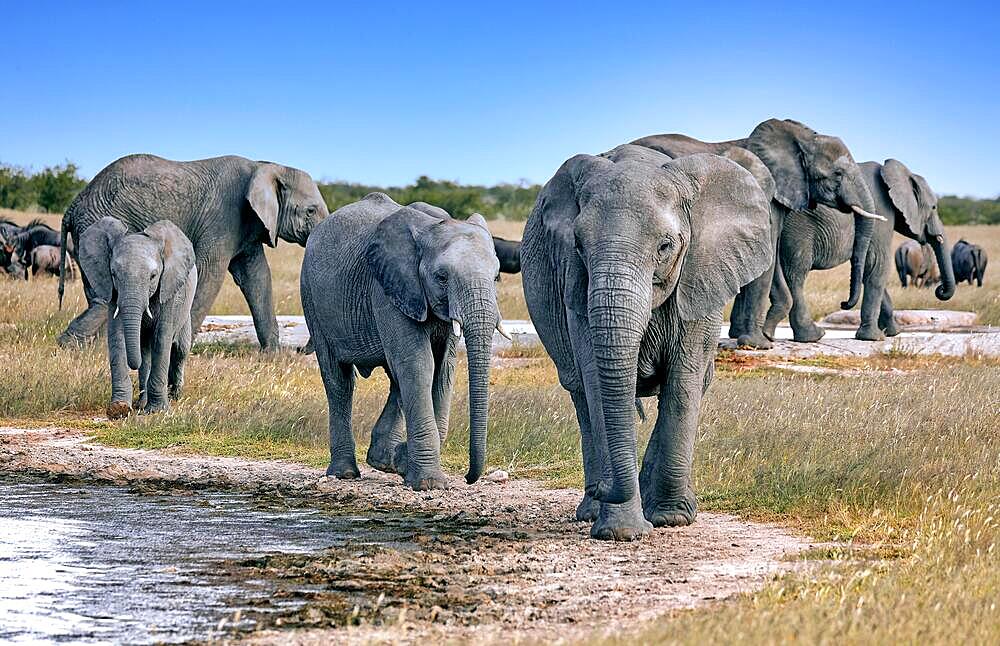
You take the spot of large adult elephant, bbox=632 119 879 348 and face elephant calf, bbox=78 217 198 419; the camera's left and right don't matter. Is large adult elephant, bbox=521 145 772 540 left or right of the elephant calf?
left

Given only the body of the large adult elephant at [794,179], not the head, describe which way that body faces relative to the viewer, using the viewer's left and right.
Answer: facing to the right of the viewer

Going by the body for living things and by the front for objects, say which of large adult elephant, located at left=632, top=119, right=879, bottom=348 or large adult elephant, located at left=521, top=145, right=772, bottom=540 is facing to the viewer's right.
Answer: large adult elephant, located at left=632, top=119, right=879, bottom=348

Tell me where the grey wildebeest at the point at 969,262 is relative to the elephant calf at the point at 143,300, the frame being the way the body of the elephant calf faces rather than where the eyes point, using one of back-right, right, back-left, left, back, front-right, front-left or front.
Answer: back-left

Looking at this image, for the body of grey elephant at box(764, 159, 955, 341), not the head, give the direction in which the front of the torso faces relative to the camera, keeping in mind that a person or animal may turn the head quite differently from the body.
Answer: to the viewer's right

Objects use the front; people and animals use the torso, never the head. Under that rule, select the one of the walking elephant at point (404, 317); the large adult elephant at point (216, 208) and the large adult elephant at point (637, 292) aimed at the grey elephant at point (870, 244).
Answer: the large adult elephant at point (216, 208)

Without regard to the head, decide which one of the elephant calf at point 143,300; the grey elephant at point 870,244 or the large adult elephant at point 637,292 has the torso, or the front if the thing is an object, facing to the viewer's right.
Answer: the grey elephant

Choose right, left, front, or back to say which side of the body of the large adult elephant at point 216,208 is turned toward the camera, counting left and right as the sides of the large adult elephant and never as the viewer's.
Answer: right

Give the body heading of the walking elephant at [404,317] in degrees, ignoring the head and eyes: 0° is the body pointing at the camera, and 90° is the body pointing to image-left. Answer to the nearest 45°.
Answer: approximately 315°

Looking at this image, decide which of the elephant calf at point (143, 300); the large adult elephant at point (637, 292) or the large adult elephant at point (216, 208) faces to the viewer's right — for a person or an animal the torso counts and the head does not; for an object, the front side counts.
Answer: the large adult elephant at point (216, 208)

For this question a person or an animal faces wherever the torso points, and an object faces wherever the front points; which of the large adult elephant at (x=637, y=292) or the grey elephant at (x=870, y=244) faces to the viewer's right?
the grey elephant
